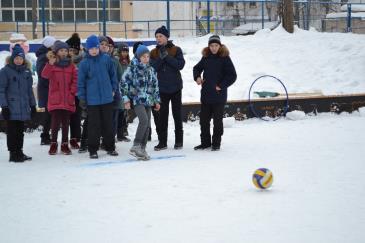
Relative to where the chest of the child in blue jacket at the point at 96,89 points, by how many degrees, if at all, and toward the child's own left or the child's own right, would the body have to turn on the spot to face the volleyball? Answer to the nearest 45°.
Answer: approximately 45° to the child's own left

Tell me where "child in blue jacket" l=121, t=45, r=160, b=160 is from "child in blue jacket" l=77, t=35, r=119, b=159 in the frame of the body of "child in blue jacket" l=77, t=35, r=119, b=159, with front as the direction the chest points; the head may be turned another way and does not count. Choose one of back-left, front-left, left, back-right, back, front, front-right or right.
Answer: left

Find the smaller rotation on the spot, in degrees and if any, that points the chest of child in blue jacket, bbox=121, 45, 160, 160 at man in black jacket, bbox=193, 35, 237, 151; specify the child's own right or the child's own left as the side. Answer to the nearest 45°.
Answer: approximately 90° to the child's own left

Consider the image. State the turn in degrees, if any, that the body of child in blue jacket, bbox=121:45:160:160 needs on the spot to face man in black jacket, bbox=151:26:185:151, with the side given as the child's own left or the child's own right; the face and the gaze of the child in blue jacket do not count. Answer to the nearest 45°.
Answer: approximately 90° to the child's own left

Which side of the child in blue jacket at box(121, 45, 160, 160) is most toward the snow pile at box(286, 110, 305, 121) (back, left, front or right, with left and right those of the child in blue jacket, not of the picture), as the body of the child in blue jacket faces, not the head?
left

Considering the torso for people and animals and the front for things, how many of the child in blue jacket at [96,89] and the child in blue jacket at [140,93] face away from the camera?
0

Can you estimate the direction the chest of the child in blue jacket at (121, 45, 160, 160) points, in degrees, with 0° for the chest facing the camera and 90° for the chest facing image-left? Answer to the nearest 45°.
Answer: approximately 315°

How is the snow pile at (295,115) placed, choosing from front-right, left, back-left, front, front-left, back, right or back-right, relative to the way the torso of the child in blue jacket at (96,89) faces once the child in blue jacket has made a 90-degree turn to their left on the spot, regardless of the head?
front-left

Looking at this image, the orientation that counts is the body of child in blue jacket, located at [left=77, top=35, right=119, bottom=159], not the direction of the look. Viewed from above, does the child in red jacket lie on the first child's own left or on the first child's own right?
on the first child's own right

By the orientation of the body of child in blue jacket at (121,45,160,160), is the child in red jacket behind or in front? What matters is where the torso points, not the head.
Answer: behind

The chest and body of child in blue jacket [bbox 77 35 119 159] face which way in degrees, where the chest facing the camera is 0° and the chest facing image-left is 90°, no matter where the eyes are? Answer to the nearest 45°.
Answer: approximately 0°

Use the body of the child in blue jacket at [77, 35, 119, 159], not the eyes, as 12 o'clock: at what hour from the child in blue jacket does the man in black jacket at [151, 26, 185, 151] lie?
The man in black jacket is roughly at 8 o'clock from the child in blue jacket.
